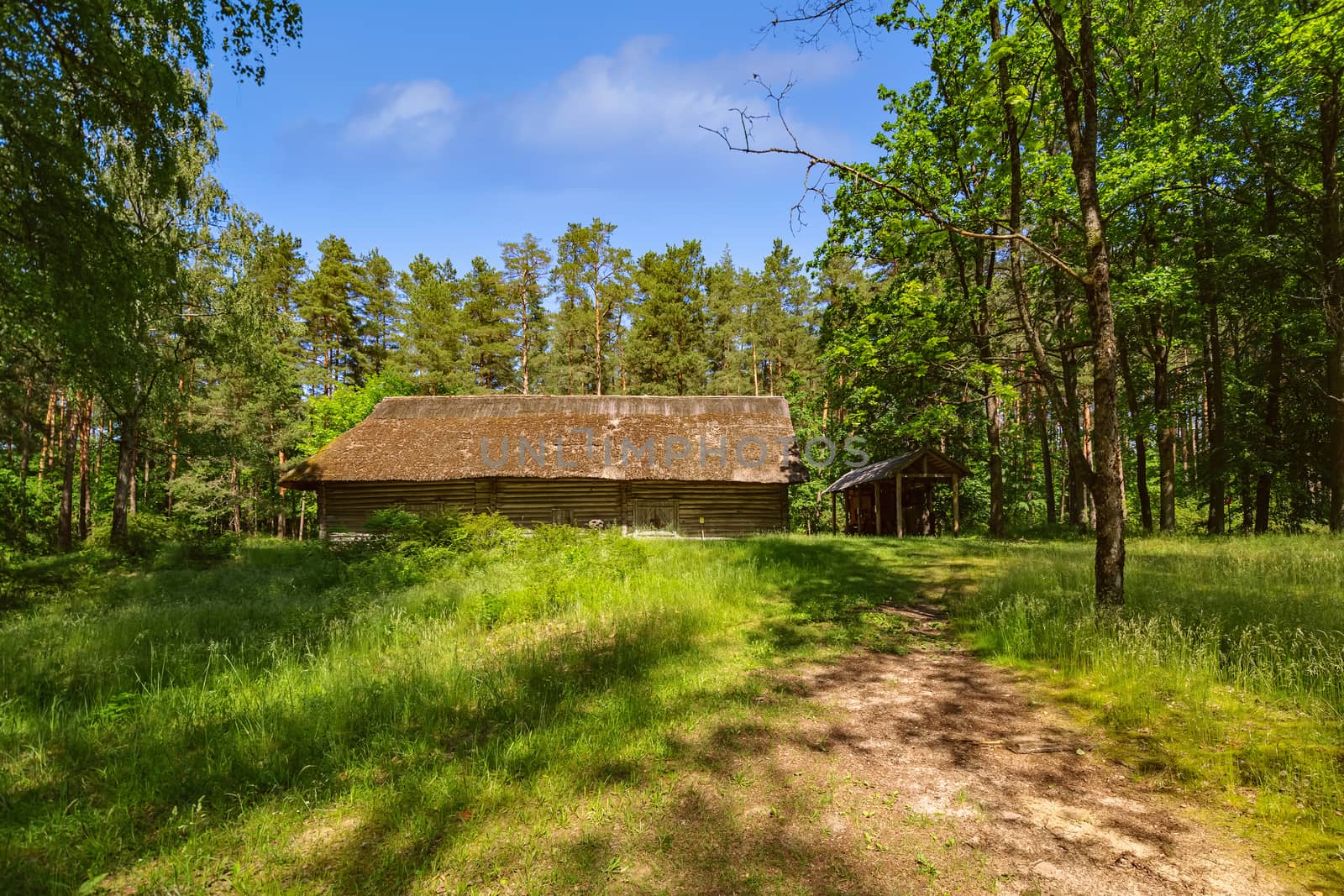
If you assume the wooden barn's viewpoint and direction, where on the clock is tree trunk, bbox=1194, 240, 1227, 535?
The tree trunk is roughly at 10 o'clock from the wooden barn.

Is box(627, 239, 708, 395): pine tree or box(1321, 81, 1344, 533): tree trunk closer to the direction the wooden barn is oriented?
the tree trunk

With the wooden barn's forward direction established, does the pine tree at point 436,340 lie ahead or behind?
behind

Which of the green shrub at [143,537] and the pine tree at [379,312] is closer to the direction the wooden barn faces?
the green shrub

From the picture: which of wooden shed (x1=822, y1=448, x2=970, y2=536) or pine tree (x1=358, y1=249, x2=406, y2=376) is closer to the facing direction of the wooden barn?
the wooden shed

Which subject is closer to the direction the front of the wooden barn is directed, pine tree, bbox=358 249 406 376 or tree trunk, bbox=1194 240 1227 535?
the tree trunk

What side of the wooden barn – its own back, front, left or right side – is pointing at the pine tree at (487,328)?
back

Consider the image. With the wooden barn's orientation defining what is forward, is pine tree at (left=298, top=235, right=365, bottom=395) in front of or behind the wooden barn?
behind

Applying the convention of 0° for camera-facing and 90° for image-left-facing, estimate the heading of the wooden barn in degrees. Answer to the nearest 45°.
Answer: approximately 0°

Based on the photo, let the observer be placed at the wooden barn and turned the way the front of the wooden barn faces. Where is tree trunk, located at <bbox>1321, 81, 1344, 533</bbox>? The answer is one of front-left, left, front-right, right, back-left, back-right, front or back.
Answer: front-left
